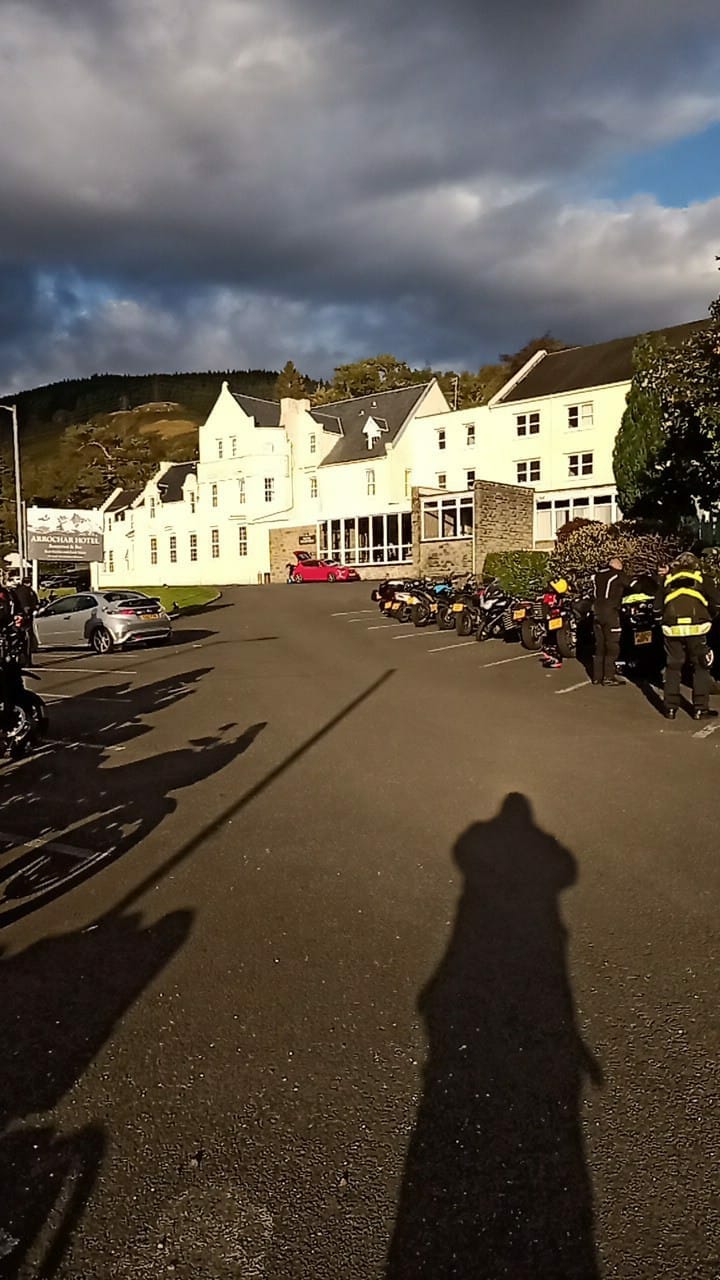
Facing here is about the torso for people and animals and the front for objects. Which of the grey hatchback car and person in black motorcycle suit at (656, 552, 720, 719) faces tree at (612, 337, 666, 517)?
the person in black motorcycle suit

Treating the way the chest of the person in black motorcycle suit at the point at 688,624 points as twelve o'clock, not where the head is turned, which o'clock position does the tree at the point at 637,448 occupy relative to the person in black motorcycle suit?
The tree is roughly at 12 o'clock from the person in black motorcycle suit.

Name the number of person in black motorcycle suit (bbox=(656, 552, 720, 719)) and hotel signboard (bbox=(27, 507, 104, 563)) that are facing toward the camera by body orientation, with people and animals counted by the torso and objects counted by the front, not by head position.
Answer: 1

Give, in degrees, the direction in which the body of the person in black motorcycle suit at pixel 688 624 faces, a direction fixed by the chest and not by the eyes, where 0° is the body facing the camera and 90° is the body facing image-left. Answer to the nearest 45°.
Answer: approximately 180°

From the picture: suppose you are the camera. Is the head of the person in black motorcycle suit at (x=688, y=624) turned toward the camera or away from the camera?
away from the camera

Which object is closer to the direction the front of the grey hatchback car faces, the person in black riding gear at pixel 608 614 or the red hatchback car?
the red hatchback car

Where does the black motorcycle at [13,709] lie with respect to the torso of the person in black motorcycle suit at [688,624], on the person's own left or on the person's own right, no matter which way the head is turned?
on the person's own left

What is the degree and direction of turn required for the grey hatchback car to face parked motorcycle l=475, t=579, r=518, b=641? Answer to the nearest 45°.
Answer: approximately 180°
